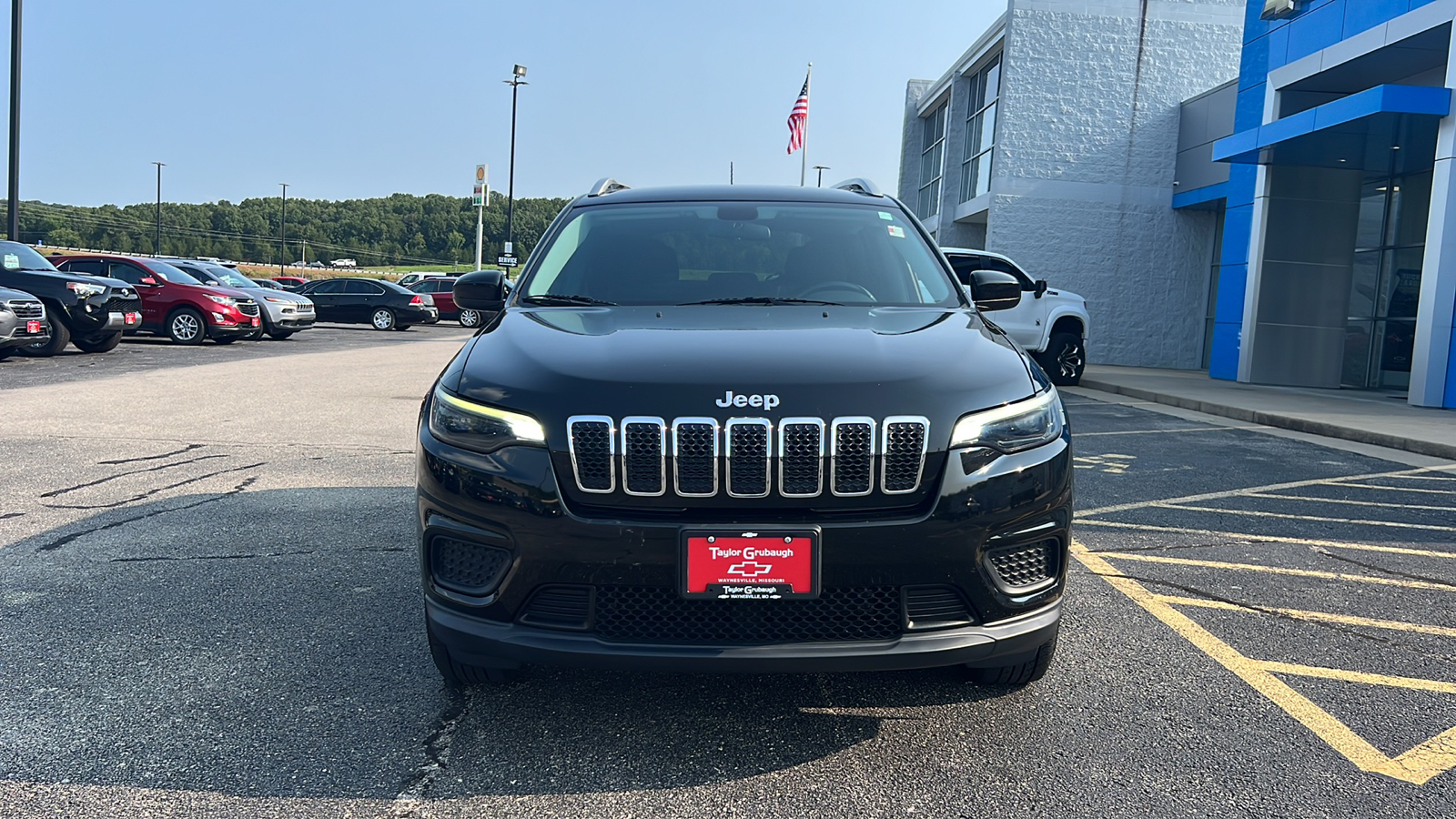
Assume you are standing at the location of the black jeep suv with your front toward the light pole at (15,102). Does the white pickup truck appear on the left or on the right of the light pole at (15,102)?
right

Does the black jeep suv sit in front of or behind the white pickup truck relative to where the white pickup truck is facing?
behind

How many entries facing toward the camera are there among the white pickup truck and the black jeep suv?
1

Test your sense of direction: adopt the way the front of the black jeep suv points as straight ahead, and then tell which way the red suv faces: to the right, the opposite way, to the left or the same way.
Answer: to the left

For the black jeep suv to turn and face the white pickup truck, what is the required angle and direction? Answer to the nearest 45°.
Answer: approximately 180°

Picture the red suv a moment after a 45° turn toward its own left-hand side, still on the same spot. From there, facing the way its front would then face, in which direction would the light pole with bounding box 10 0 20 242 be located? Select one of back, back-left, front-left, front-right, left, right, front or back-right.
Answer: back-left

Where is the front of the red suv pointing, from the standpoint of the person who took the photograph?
facing the viewer and to the right of the viewer

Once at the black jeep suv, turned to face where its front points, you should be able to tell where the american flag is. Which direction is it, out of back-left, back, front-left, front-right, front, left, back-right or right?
back

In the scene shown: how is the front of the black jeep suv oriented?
toward the camera

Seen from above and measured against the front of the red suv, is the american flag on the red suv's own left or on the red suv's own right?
on the red suv's own left

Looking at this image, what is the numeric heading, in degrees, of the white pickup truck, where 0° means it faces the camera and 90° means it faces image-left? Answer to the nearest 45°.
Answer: approximately 225°

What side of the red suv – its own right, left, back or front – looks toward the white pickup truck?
front
